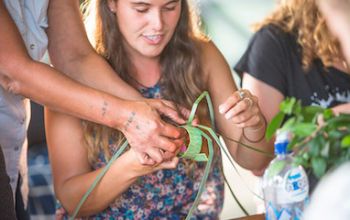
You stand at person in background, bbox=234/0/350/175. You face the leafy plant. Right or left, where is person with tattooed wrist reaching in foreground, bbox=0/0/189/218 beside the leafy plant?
right

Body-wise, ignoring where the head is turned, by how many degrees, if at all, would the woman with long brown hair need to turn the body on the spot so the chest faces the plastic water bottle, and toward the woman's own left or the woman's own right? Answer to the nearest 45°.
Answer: approximately 45° to the woman's own left

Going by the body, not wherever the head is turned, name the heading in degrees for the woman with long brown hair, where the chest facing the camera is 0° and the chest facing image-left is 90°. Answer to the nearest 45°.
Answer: approximately 0°

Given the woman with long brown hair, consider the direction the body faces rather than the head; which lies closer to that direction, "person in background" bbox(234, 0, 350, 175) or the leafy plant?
the leafy plant

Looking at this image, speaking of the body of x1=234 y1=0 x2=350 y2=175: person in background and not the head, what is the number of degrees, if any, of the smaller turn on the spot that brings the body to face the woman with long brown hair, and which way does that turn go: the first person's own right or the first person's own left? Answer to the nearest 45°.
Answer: approximately 90° to the first person's own right

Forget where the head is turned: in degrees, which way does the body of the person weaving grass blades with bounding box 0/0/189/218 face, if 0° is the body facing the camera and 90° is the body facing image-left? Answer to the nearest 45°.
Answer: approximately 315°
